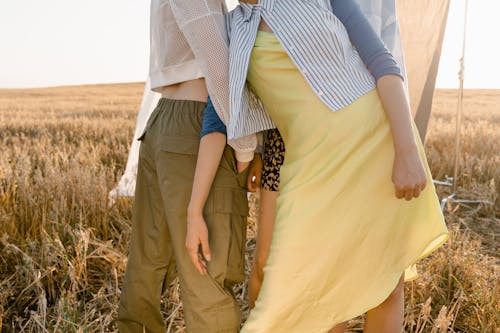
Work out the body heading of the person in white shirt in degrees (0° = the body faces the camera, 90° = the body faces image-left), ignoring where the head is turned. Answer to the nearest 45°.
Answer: approximately 225°

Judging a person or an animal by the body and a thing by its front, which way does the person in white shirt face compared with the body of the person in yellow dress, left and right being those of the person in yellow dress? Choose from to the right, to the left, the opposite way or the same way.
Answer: the opposite way

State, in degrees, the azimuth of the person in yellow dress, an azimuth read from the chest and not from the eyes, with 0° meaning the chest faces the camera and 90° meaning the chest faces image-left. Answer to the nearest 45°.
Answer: approximately 45°
